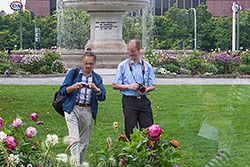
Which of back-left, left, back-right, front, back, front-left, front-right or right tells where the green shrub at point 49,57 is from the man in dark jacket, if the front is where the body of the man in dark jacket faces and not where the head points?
back

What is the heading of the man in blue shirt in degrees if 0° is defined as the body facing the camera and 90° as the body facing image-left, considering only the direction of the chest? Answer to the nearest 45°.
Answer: approximately 0°

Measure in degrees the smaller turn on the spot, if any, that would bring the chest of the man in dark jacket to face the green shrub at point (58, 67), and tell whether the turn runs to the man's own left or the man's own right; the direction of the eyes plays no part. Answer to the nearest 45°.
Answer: approximately 180°

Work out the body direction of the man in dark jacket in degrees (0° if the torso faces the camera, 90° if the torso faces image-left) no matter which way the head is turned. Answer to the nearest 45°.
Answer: approximately 0°

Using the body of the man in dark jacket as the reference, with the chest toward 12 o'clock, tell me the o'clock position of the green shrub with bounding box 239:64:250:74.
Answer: The green shrub is roughly at 7 o'clock from the man in dark jacket.

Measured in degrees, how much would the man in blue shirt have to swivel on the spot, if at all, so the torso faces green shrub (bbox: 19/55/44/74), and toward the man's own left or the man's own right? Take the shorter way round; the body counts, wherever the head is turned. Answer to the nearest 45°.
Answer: approximately 180°

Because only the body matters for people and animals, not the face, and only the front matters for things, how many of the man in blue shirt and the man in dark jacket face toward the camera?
2

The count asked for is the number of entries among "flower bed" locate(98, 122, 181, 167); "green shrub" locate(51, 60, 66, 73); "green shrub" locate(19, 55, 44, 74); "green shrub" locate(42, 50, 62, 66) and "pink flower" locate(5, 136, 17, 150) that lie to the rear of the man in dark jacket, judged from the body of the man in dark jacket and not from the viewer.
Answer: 3
